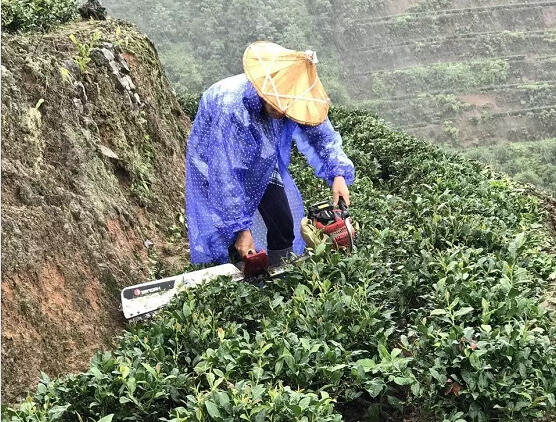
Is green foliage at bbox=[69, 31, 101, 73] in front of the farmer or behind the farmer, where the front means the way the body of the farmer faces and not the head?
behind

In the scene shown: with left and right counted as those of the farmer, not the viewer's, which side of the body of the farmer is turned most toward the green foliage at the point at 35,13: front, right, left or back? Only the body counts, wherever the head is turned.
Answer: back

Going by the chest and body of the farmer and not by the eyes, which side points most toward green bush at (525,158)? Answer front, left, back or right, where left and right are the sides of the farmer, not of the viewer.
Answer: left

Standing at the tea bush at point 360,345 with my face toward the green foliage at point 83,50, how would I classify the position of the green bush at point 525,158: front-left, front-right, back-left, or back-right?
front-right

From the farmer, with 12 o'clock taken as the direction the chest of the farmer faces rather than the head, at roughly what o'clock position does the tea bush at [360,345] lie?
The tea bush is roughly at 1 o'clock from the farmer.

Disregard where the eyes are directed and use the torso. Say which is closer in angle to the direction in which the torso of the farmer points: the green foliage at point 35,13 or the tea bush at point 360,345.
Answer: the tea bush
